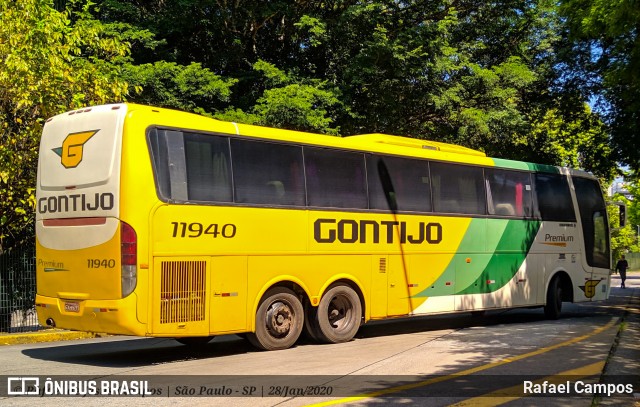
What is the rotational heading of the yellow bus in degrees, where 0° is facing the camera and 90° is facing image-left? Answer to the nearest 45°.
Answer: approximately 225°

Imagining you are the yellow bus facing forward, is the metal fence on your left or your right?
on your left

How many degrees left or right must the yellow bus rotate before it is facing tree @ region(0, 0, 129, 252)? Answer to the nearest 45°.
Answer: approximately 90° to its left

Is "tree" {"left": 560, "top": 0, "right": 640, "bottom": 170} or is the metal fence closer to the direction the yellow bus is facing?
the tree

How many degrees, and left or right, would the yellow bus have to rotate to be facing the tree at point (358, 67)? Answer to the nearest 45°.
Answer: approximately 45° to its left
